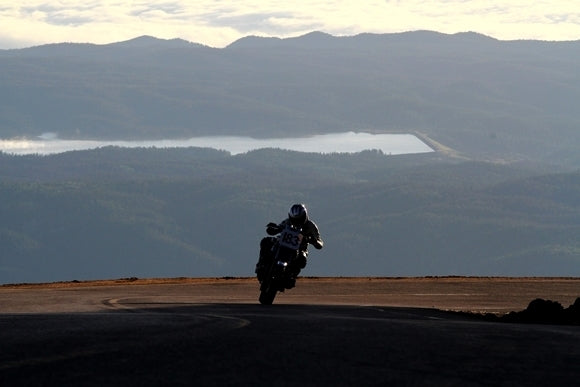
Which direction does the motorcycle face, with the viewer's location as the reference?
facing the viewer
